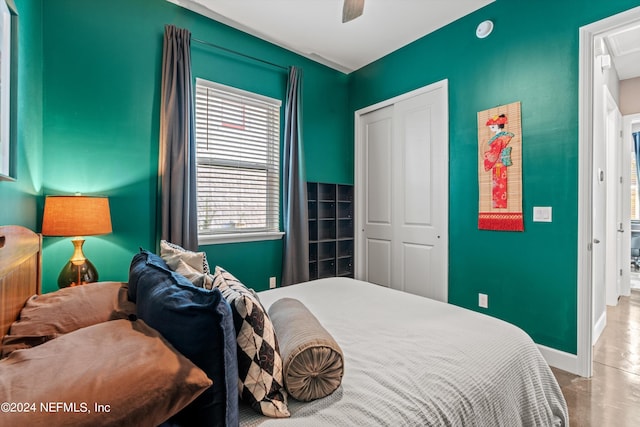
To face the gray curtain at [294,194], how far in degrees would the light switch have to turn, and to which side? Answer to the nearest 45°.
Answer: approximately 90° to its right

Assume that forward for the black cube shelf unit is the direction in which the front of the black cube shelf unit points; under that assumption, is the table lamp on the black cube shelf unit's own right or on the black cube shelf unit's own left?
on the black cube shelf unit's own right

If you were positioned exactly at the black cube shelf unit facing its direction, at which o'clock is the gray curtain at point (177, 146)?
The gray curtain is roughly at 3 o'clock from the black cube shelf unit.

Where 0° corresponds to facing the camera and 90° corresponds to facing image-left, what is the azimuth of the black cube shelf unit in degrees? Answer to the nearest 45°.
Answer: approximately 315°

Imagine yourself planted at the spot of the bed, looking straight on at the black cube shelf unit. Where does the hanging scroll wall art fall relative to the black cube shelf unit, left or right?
right

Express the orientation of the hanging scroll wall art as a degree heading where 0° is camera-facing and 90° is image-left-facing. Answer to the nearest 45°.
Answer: approximately 45°

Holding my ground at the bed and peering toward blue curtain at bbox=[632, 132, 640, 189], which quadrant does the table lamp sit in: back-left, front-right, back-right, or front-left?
back-left

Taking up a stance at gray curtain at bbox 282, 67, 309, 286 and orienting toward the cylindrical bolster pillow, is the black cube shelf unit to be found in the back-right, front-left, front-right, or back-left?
back-left

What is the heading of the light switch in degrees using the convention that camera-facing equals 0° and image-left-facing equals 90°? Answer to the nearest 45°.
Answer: approximately 0°

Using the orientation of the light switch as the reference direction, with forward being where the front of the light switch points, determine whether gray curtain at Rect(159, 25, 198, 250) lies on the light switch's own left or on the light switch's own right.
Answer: on the light switch's own right

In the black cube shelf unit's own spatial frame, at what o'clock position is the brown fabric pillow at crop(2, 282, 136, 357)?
The brown fabric pillow is roughly at 2 o'clock from the black cube shelf unit.
